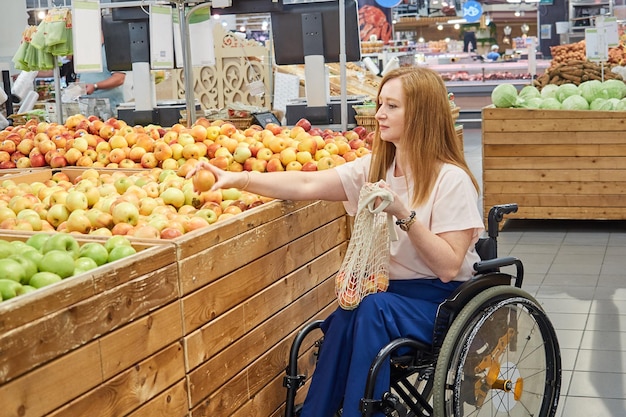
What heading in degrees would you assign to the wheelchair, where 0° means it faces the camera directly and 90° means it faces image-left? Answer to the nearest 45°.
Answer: approximately 45°

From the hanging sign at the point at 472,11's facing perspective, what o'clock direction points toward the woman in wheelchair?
The woman in wheelchair is roughly at 12 o'clock from the hanging sign.

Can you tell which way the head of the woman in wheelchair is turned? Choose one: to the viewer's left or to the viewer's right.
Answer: to the viewer's left

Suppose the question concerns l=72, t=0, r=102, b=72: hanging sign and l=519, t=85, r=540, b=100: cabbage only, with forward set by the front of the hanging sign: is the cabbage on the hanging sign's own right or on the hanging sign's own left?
on the hanging sign's own left

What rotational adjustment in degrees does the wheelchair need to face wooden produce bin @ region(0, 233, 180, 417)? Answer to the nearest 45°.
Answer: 0° — it already faces it

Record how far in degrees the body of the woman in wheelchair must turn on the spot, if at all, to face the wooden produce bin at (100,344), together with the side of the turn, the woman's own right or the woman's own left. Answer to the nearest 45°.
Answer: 0° — they already face it

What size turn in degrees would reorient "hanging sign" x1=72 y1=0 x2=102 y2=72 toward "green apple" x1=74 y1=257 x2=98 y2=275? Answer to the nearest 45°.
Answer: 0° — it already faces it

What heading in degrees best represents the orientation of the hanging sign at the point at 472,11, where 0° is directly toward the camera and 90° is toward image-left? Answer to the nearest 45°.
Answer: approximately 0°

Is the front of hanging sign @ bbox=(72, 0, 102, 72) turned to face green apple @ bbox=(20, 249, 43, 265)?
yes

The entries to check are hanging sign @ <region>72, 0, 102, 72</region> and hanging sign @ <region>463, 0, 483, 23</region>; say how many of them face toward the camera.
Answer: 2
